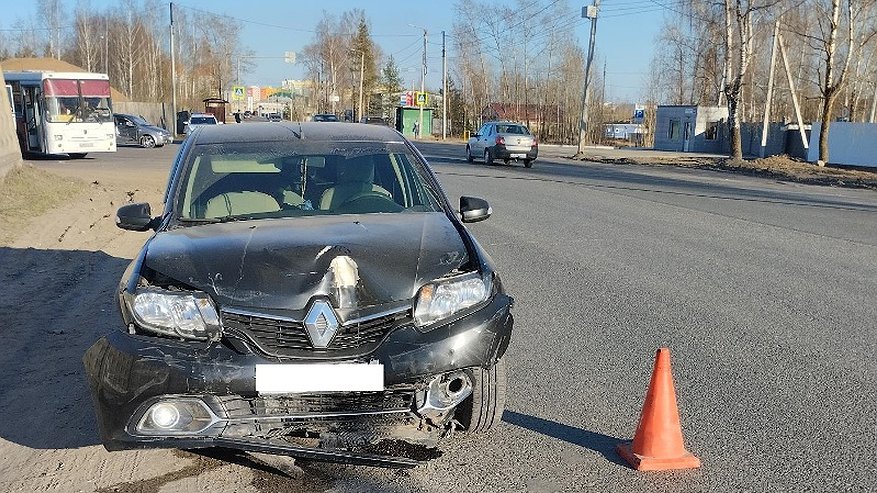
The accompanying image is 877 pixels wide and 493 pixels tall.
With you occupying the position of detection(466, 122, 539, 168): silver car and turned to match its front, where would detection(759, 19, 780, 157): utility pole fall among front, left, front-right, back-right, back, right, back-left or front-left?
right

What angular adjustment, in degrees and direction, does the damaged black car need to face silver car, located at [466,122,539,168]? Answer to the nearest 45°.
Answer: approximately 180°

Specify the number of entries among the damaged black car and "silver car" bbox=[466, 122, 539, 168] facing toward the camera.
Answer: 1

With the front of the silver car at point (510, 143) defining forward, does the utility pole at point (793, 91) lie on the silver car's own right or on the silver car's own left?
on the silver car's own right

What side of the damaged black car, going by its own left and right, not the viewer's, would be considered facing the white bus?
back

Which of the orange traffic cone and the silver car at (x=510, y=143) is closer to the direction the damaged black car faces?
the orange traffic cone

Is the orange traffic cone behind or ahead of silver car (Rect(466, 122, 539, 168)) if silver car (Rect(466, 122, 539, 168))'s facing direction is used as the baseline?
behind

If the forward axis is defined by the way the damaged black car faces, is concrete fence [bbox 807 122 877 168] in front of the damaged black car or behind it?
behind

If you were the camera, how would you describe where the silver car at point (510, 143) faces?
facing away from the viewer and to the left of the viewer

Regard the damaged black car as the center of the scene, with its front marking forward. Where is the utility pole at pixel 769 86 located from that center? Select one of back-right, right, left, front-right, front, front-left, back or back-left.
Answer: back-left
